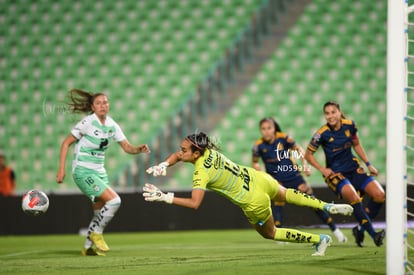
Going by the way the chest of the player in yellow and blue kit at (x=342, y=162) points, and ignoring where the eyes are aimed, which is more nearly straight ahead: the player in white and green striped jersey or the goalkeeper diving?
the goalkeeper diving

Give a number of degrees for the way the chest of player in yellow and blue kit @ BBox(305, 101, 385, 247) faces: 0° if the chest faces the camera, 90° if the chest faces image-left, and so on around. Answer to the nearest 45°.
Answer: approximately 0°

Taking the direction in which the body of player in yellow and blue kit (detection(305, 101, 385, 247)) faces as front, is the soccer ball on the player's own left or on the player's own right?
on the player's own right

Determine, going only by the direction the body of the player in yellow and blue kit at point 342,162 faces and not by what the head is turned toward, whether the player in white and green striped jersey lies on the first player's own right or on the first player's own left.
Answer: on the first player's own right

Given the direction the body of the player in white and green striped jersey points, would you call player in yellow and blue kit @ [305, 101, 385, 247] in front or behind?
in front

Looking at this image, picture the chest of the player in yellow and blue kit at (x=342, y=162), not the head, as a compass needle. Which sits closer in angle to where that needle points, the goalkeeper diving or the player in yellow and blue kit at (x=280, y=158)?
the goalkeeper diving

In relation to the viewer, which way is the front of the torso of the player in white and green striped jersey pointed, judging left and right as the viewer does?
facing the viewer and to the right of the viewer
